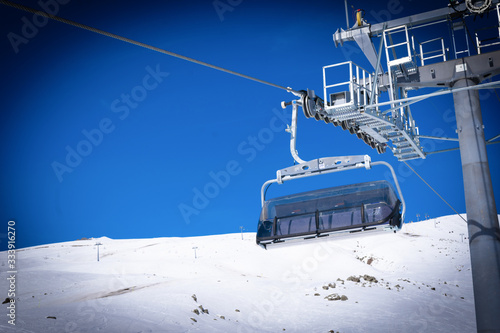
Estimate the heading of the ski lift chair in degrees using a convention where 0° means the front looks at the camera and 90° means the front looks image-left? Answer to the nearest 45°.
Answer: approximately 45°

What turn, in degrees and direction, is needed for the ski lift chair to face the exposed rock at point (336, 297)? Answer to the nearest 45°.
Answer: approximately 135° to its right
